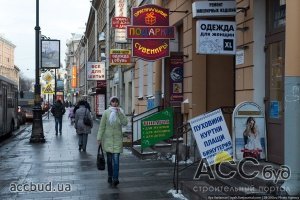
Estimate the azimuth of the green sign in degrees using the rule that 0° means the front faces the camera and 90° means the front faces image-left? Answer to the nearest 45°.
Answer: approximately 0°

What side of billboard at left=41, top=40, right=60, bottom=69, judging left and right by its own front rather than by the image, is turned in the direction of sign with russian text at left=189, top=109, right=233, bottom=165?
front

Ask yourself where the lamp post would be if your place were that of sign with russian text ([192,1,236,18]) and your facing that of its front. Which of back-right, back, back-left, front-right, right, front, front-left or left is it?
back-right

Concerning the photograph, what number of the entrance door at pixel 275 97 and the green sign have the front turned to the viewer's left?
1

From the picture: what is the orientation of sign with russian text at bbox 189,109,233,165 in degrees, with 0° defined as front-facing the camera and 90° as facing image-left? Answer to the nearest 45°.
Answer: approximately 0°
